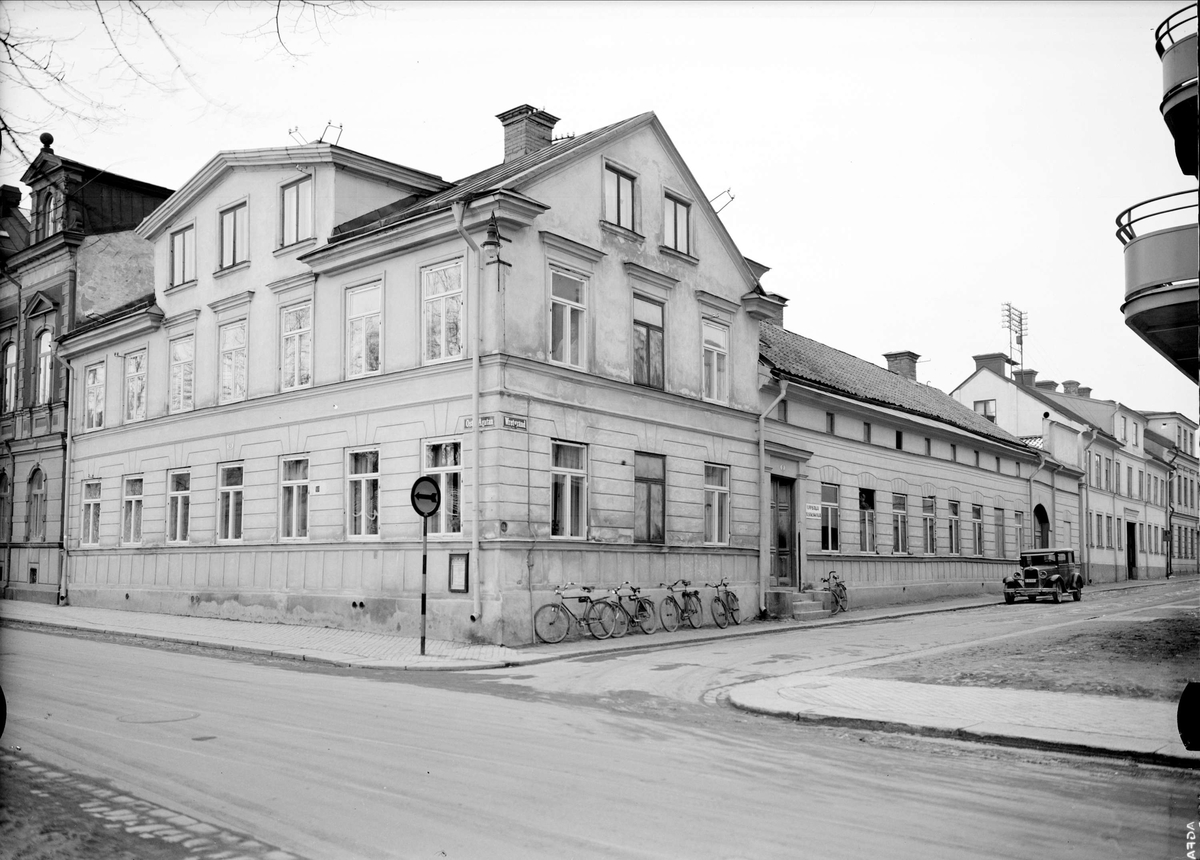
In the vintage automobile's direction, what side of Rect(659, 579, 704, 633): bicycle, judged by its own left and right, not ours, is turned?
back

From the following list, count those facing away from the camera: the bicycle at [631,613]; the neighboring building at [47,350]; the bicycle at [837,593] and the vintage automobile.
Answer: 0

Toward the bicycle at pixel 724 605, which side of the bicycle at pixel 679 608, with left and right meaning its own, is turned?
back

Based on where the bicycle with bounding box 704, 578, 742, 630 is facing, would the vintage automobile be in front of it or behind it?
behind

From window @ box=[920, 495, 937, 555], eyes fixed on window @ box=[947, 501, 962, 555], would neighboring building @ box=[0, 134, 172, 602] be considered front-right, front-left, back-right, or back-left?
back-left

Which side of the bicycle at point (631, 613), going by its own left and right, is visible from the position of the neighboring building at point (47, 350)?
right

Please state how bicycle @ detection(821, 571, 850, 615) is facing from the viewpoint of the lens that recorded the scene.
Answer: facing the viewer and to the left of the viewer

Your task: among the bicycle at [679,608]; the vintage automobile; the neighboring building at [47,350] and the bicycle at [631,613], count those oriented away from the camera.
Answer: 0

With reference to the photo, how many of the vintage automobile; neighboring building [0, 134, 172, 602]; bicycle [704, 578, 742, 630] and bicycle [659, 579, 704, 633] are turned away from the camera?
0

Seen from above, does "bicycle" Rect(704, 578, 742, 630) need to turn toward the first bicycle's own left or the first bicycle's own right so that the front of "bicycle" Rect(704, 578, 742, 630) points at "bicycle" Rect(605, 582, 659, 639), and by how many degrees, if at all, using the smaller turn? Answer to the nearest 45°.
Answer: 0° — it already faces it

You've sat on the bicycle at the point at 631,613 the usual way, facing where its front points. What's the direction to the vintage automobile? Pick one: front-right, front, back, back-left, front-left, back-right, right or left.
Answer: back

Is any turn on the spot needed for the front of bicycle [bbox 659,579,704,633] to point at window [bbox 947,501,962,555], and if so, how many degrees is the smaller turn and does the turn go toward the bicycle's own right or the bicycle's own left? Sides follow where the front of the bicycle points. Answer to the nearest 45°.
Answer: approximately 180°

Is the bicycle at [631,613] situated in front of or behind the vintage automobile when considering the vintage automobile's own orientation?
in front

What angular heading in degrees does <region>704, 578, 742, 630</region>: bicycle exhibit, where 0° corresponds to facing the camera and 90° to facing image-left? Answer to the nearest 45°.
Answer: approximately 45°
